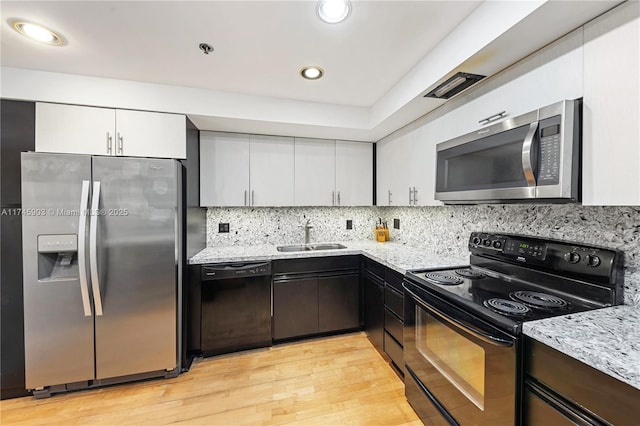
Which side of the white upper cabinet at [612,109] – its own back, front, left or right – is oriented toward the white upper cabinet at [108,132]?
front

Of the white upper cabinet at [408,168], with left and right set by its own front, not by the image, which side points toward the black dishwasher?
front

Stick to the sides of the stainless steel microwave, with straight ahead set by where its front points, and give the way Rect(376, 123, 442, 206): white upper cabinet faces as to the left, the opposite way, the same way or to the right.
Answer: the same way

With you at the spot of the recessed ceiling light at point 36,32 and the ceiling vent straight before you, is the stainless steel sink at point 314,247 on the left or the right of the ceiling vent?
left

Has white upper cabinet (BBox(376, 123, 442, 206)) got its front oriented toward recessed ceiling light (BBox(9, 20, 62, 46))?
yes

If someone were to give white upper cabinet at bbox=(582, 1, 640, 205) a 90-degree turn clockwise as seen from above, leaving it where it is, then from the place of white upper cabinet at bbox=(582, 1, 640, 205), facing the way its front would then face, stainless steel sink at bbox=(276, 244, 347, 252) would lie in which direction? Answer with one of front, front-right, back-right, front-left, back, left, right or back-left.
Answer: front-left

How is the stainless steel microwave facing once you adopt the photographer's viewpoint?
facing the viewer and to the left of the viewer

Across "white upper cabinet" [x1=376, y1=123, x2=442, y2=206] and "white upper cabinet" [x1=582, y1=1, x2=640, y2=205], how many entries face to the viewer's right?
0

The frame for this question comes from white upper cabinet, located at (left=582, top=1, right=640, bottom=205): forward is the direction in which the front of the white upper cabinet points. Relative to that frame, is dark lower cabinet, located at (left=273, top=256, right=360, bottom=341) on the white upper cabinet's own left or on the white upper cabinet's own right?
on the white upper cabinet's own right

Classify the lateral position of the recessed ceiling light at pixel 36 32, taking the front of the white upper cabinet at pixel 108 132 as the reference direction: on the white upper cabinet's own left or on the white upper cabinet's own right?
on the white upper cabinet's own right

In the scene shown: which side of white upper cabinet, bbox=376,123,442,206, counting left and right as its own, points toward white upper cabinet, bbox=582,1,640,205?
left

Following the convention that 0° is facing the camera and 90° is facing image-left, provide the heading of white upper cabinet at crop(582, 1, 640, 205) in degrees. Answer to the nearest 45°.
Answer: approximately 45°

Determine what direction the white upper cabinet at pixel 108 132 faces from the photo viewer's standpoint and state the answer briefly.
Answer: facing the viewer and to the right of the viewer

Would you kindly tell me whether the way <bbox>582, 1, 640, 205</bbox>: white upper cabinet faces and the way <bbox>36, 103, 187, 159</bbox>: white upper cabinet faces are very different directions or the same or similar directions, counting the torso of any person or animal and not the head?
very different directions

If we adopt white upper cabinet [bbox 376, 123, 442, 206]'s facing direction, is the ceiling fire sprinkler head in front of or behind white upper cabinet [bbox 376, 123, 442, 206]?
in front
